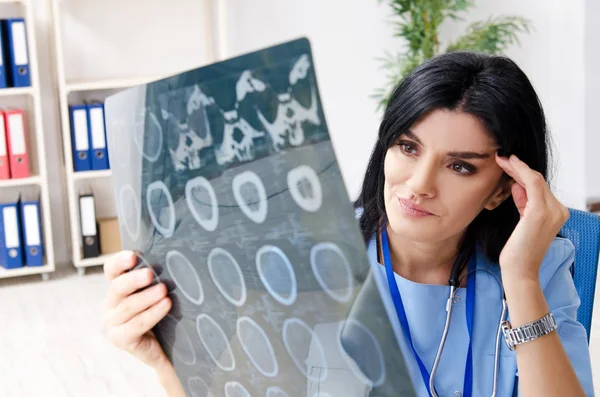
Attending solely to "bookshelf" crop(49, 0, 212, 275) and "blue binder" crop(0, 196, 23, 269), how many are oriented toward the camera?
2

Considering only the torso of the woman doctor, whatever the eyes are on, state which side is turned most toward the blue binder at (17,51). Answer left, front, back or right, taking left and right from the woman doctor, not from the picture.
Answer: right

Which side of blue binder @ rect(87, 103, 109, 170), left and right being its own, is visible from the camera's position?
front

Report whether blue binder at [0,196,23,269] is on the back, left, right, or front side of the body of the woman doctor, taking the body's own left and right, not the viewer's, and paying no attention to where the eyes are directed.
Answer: right

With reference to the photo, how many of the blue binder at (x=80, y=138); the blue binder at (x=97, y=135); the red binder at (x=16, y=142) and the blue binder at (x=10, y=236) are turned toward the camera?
4

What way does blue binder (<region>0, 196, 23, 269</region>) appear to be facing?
toward the camera

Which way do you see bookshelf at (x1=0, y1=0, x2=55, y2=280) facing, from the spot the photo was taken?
facing the viewer

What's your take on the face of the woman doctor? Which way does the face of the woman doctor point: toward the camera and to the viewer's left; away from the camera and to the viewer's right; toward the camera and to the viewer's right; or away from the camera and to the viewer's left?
toward the camera and to the viewer's left

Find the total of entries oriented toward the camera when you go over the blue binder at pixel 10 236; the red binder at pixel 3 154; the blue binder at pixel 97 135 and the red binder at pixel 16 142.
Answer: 4
